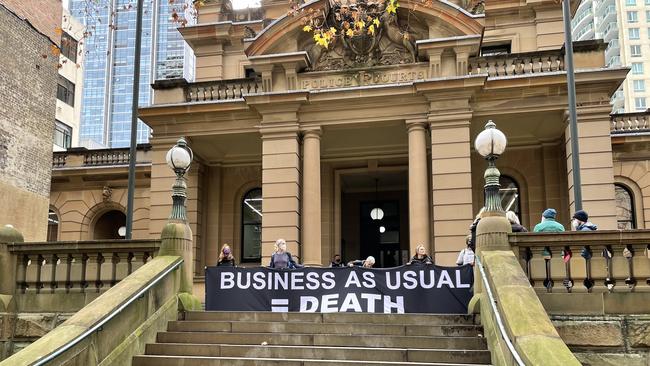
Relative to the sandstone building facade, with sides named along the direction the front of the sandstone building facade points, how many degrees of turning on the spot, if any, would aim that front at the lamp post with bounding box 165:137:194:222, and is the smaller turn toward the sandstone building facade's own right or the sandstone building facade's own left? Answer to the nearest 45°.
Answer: approximately 45° to the sandstone building facade's own right

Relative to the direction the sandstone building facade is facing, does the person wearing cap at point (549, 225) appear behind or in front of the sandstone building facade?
in front

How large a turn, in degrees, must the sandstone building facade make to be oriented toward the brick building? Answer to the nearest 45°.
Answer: approximately 90° to its right

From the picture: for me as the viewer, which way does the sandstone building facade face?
facing the viewer

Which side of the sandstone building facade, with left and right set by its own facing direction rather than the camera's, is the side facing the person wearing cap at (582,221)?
front

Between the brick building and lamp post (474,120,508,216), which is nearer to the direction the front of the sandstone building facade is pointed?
the lamp post

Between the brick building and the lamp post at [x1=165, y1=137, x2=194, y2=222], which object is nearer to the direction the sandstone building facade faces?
the lamp post

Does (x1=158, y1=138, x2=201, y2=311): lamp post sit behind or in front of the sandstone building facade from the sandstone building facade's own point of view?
in front

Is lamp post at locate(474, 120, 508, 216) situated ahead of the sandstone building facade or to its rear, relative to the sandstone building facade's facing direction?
ahead

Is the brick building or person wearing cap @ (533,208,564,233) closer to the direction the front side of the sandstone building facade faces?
the person wearing cap

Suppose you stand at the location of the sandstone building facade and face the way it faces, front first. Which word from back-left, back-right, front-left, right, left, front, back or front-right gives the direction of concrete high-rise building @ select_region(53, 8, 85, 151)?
back-right

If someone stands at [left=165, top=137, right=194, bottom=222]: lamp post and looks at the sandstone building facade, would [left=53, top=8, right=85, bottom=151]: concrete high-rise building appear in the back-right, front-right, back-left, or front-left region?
front-left
